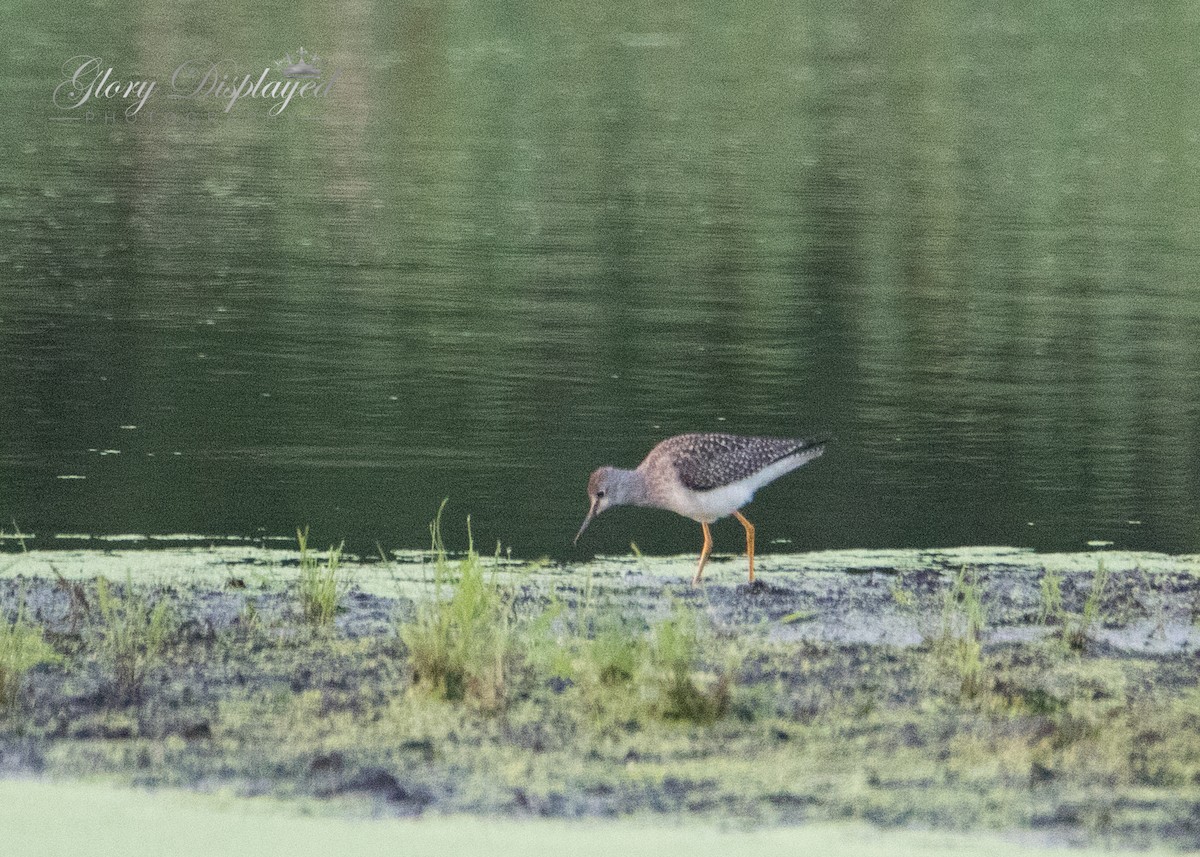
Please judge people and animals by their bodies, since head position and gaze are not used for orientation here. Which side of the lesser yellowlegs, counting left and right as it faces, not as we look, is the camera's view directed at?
left

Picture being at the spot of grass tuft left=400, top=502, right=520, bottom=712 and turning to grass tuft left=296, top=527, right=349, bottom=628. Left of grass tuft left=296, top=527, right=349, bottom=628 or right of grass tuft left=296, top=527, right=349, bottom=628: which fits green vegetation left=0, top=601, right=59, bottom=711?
left

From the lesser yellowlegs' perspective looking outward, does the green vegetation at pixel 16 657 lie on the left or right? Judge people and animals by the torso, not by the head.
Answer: on its left

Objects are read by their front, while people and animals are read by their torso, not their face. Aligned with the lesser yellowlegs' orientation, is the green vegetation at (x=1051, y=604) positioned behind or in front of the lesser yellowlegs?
behind

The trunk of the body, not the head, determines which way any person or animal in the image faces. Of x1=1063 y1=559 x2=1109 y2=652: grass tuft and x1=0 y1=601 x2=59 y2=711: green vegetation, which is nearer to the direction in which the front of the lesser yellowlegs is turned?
the green vegetation

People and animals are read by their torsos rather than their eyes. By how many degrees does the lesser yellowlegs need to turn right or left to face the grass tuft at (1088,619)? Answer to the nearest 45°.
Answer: approximately 135° to its left

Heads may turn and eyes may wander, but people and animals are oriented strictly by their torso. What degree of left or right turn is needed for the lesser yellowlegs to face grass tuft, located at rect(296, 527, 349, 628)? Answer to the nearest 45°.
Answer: approximately 45° to its left

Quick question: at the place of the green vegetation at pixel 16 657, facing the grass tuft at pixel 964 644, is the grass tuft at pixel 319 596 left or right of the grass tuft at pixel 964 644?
left

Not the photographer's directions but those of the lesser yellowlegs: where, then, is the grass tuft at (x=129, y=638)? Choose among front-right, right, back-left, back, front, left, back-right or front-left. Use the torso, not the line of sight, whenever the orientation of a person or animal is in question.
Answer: front-left

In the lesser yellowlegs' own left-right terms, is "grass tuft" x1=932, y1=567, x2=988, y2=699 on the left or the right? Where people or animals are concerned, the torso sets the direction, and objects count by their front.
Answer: on its left

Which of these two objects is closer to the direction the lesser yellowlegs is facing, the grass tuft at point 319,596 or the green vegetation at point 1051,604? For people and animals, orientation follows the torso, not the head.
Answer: the grass tuft

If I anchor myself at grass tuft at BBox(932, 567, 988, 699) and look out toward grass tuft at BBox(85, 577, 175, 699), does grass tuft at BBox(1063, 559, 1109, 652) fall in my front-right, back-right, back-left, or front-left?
back-right
